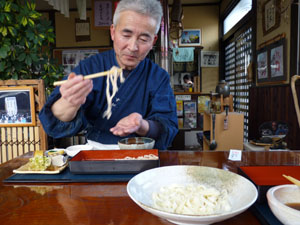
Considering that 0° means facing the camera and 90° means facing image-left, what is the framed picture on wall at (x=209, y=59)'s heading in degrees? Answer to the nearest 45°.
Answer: approximately 0°

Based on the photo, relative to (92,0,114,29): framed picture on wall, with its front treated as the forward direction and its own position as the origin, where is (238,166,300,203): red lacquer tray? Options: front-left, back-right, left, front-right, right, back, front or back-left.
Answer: front

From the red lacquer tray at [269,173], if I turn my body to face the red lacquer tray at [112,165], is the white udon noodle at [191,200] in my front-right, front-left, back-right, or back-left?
front-left

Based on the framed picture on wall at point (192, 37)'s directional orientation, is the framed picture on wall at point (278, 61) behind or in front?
in front

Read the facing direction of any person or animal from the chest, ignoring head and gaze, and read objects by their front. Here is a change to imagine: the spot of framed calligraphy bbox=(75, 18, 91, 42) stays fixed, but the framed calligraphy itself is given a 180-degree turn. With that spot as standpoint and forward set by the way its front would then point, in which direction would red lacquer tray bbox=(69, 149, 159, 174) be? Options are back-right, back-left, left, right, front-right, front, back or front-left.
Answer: back

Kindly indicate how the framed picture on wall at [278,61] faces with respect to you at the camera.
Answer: facing the viewer and to the left of the viewer

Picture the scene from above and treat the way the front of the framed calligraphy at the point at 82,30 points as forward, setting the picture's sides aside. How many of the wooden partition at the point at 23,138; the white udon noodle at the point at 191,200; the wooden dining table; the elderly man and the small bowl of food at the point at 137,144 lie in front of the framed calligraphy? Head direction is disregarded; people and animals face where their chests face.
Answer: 5

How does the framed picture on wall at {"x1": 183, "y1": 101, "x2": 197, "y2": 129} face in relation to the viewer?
toward the camera

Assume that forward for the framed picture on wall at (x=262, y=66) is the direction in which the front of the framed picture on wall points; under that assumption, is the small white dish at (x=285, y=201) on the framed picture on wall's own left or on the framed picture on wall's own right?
on the framed picture on wall's own left

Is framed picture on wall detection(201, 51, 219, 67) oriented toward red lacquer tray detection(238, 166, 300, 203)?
yes

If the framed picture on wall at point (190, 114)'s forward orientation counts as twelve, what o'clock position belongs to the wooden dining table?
The wooden dining table is roughly at 12 o'clock from the framed picture on wall.

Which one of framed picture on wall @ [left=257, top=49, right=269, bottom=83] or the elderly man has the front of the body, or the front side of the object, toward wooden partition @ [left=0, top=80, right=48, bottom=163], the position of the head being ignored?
the framed picture on wall

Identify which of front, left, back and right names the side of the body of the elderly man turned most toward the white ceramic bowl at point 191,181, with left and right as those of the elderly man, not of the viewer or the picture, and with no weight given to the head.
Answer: front

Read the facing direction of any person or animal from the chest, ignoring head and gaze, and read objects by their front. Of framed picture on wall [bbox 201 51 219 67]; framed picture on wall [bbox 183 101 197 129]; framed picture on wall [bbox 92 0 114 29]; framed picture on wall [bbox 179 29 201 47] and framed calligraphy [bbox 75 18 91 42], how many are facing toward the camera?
5

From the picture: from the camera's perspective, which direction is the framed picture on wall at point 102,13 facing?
toward the camera

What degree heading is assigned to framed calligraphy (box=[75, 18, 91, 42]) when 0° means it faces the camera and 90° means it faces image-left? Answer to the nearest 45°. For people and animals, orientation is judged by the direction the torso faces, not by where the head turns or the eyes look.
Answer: approximately 0°

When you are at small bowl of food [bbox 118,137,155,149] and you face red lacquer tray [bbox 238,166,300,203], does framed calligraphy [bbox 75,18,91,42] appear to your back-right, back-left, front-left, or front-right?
back-left
